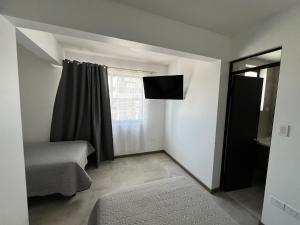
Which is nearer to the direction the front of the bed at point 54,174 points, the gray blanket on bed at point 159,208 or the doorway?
the doorway

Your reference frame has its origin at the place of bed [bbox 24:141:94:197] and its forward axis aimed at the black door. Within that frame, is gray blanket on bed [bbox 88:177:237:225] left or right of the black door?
right

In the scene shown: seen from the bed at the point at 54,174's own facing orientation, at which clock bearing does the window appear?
The window is roughly at 11 o'clock from the bed.

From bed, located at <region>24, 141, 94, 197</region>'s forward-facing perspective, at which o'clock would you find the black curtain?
The black curtain is roughly at 10 o'clock from the bed.

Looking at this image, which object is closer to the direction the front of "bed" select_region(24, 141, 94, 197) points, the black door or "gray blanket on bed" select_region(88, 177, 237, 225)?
the black door

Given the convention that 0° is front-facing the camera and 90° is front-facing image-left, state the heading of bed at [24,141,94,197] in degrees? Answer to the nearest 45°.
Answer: approximately 270°

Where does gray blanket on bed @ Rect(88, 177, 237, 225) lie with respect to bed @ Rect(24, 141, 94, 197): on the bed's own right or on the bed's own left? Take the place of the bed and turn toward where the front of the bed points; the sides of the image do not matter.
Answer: on the bed's own right

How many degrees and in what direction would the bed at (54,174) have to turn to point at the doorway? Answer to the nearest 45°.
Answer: approximately 45° to its right

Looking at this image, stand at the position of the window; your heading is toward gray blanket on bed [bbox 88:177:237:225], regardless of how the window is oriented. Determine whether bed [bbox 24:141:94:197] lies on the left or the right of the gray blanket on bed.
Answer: right

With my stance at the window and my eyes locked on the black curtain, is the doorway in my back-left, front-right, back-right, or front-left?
back-left

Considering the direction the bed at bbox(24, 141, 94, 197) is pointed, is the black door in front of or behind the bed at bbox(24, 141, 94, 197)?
in front
